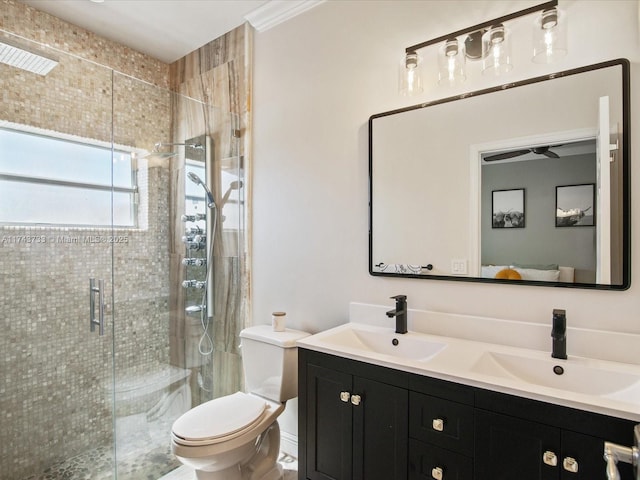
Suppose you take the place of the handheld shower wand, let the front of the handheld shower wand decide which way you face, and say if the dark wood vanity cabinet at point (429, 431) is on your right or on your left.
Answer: on your left

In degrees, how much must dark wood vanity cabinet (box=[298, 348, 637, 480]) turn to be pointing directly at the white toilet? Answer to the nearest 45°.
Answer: approximately 45° to its right

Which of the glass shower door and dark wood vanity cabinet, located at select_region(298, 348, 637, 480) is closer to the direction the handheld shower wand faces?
the glass shower door

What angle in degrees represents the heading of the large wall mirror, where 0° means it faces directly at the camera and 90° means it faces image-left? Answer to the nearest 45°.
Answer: approximately 45°

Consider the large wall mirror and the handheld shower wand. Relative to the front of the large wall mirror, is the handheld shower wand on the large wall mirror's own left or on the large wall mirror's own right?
on the large wall mirror's own right

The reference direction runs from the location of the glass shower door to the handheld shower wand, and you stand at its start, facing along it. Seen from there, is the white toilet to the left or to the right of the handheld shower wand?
right

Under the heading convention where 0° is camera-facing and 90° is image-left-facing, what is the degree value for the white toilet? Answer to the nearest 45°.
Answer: approximately 45°

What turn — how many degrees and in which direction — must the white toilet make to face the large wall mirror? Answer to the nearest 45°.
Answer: approximately 90° to its left

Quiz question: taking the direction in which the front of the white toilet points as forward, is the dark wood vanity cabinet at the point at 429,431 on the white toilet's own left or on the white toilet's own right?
on the white toilet's own left

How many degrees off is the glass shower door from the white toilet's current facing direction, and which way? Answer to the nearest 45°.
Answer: approximately 90° to its right

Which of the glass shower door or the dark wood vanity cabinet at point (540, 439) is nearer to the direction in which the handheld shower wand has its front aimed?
the glass shower door

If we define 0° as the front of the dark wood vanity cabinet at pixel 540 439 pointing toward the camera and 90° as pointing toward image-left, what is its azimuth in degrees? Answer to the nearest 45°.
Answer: approximately 45°
